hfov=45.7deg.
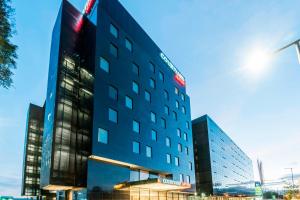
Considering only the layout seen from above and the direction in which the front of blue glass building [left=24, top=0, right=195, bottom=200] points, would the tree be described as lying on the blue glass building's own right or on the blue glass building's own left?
on the blue glass building's own right
